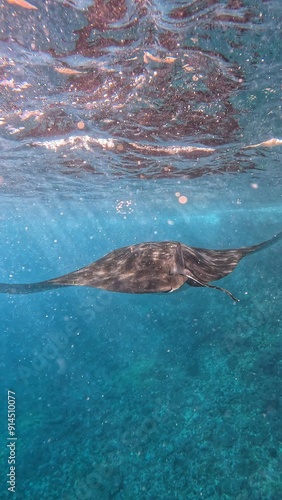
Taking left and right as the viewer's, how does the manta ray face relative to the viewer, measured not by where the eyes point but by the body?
facing away from the viewer and to the left of the viewer
